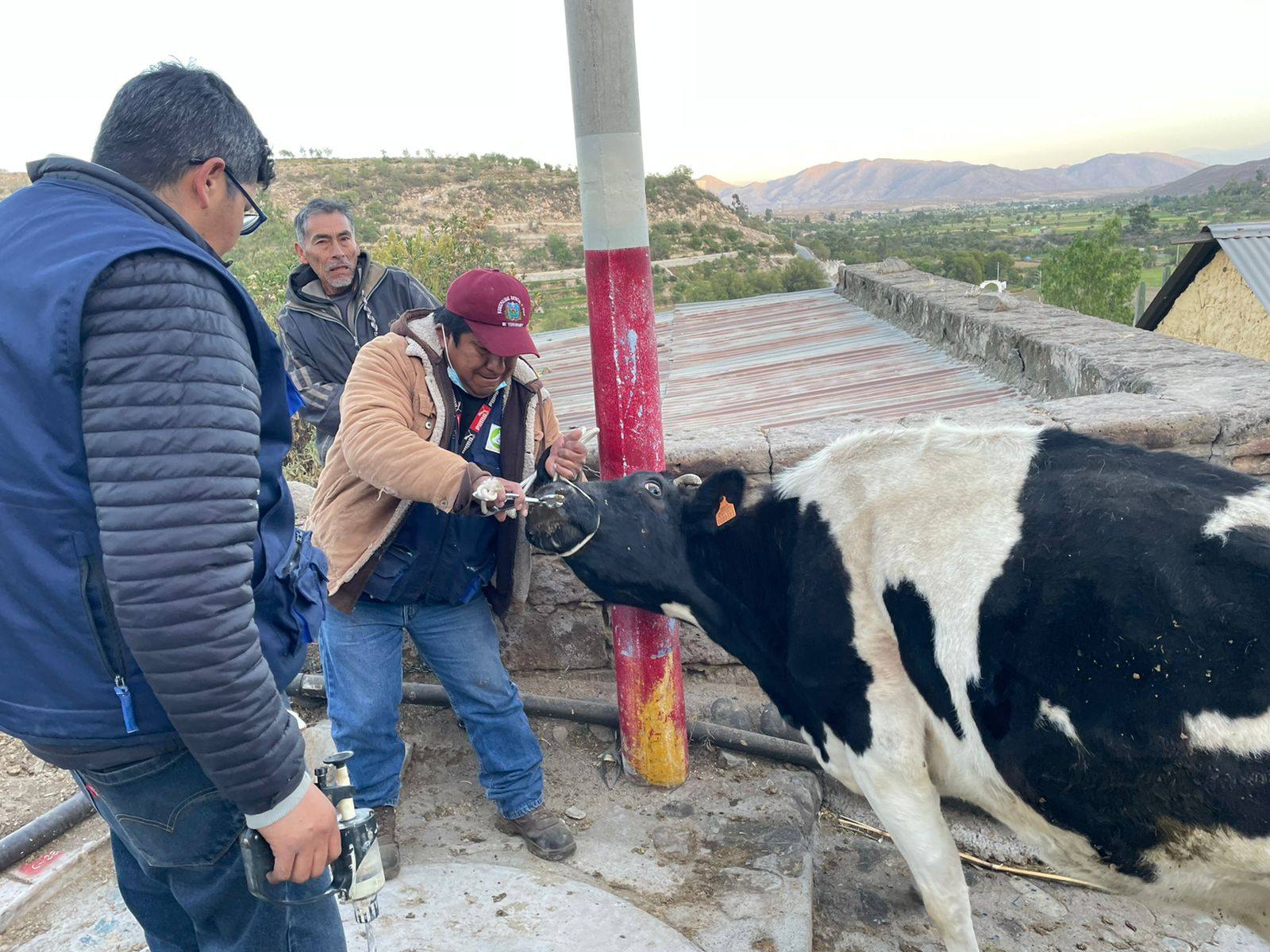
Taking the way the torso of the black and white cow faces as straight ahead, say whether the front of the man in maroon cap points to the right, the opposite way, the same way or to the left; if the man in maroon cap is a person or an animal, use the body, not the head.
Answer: the opposite way

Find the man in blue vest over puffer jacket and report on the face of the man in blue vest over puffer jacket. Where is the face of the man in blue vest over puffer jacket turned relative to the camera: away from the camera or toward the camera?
away from the camera

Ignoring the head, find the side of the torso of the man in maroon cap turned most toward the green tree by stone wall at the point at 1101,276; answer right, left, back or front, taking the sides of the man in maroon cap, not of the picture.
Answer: left

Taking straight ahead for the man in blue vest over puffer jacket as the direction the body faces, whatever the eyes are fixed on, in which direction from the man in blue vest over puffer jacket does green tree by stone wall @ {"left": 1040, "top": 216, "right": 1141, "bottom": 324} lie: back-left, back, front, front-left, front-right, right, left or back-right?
front

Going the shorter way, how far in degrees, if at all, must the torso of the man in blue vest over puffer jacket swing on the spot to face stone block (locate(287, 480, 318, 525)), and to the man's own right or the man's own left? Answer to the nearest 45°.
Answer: approximately 45° to the man's own left

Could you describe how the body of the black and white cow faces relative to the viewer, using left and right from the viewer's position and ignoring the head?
facing to the left of the viewer

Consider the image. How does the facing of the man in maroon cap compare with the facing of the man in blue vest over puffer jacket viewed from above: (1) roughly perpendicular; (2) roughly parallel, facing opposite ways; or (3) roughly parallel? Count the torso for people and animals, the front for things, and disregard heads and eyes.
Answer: roughly perpendicular

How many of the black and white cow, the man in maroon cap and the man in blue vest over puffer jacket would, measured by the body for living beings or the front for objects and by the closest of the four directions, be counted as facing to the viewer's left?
1

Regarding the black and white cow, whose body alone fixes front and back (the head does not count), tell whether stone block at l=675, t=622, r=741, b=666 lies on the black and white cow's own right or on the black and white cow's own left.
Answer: on the black and white cow's own right

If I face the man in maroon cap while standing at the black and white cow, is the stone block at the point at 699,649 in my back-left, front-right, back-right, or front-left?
front-right

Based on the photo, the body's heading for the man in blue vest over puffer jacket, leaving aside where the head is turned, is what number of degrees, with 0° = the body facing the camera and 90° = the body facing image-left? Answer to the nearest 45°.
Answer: approximately 225°

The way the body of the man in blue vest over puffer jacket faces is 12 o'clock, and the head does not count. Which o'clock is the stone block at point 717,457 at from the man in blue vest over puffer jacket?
The stone block is roughly at 12 o'clock from the man in blue vest over puffer jacket.

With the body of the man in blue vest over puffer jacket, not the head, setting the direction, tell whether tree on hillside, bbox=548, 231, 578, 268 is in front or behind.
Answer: in front

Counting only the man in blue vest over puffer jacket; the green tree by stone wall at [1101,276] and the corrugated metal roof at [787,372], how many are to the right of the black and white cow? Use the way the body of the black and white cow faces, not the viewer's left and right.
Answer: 2

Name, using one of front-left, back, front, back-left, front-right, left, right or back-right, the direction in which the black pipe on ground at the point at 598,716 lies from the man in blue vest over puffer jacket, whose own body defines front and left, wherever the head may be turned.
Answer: front

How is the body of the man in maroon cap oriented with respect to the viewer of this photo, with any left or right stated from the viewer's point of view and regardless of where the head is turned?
facing the viewer and to the right of the viewer

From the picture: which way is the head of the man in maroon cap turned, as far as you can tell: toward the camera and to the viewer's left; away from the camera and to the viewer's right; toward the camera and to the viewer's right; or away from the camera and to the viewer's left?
toward the camera and to the viewer's right
